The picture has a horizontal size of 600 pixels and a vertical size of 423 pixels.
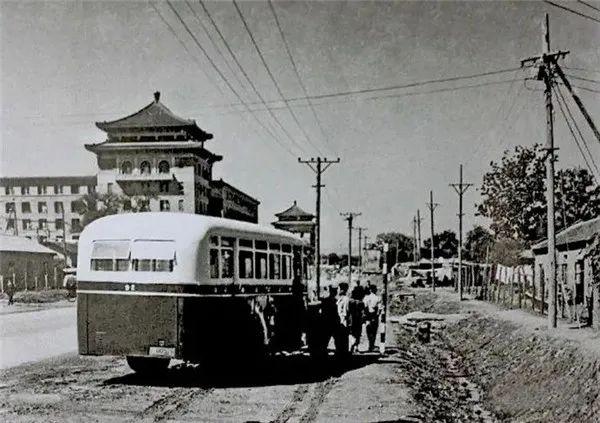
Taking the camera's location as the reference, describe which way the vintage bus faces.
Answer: facing away from the viewer and to the right of the viewer
